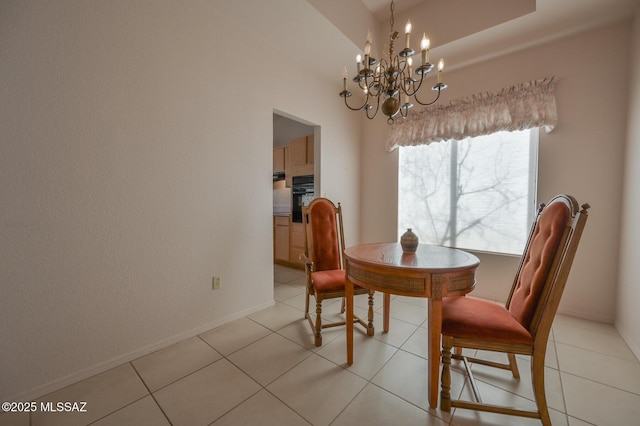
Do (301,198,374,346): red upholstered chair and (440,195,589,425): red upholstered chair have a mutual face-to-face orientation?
yes

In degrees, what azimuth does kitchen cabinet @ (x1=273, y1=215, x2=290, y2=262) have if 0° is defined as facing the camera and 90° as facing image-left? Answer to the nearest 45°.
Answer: approximately 45°

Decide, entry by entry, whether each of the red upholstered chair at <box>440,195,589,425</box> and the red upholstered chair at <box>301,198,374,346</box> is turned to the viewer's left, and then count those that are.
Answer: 1

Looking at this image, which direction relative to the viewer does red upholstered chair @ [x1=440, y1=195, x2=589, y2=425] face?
to the viewer's left

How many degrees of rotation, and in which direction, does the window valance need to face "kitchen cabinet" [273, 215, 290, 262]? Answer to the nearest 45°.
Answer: approximately 45° to its right

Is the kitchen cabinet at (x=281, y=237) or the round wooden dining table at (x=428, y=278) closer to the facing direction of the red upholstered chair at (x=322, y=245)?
the round wooden dining table

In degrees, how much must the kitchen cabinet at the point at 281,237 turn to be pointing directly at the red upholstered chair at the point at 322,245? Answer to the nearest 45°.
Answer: approximately 45° to its left
